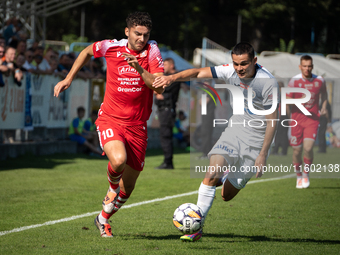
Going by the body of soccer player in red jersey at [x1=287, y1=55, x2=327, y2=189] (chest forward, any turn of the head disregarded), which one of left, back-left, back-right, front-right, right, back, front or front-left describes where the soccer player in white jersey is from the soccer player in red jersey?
front

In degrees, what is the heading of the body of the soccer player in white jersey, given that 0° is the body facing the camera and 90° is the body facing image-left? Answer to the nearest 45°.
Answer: approximately 45°

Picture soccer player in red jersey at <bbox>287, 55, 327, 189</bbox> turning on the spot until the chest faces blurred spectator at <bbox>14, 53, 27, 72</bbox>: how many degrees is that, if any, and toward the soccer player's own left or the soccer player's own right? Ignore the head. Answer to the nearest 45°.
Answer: approximately 90° to the soccer player's own right

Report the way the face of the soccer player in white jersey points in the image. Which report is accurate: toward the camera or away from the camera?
toward the camera

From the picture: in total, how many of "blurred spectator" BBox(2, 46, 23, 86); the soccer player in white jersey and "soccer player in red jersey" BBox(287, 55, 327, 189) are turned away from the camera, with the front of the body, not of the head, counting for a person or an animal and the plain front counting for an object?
0

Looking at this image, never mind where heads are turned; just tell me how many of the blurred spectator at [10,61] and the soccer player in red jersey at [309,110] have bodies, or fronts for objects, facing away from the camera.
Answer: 0

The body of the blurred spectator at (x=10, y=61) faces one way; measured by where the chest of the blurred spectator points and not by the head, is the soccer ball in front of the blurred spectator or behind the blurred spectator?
in front

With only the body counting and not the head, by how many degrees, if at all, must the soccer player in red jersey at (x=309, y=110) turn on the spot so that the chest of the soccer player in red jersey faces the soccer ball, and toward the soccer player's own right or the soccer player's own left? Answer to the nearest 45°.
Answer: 0° — they already face it

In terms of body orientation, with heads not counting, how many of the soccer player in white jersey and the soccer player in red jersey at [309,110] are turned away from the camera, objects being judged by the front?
0

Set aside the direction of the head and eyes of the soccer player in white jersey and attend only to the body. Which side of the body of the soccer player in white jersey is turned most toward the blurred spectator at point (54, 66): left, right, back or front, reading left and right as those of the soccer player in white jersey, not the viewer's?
right

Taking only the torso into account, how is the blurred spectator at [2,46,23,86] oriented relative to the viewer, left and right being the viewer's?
facing the viewer and to the right of the viewer

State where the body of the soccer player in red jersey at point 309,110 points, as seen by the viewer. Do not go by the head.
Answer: toward the camera

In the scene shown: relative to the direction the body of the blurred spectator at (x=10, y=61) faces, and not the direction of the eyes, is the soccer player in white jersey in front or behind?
in front

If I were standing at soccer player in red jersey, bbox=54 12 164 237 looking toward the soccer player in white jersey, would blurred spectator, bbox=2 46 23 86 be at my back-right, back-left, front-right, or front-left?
back-left
